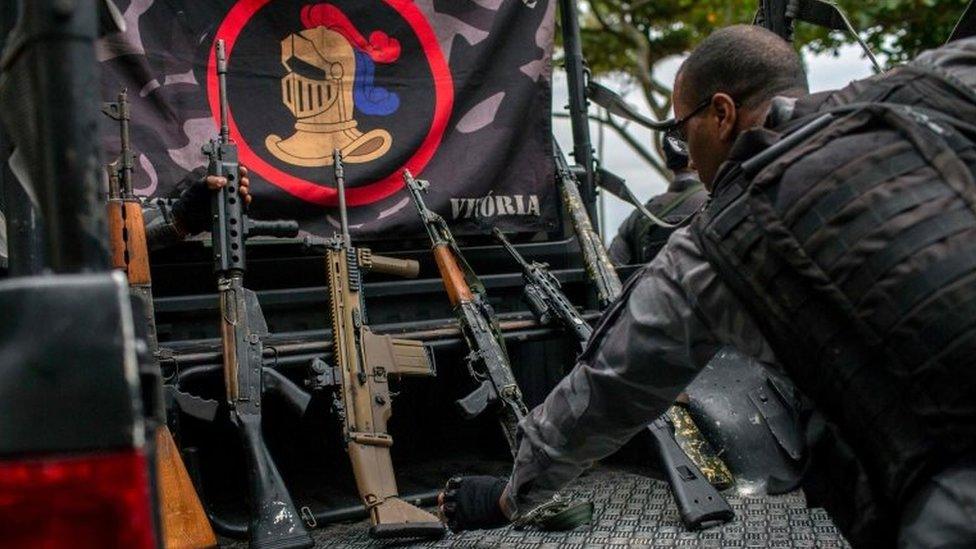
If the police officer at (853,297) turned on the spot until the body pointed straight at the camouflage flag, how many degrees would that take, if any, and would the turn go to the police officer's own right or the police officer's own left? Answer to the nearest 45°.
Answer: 0° — they already face it

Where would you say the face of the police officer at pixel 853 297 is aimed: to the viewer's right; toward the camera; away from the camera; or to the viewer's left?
to the viewer's left

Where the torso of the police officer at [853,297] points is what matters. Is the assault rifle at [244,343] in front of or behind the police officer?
in front

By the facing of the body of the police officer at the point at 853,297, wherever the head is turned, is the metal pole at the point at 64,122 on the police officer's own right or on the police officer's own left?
on the police officer's own left

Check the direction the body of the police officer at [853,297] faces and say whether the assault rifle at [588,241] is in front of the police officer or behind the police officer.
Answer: in front

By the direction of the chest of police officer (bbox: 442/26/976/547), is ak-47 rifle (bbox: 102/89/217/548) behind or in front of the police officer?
in front

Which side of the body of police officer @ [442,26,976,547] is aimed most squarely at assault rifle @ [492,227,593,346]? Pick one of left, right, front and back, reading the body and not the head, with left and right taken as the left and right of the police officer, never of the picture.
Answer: front

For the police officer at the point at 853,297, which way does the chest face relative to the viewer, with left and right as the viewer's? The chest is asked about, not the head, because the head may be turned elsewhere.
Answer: facing away from the viewer and to the left of the viewer
